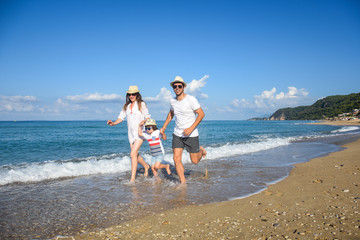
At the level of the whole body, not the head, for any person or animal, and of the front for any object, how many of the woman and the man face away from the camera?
0

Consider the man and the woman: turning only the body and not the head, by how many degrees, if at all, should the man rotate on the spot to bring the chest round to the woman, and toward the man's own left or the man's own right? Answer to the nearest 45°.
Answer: approximately 90° to the man's own right

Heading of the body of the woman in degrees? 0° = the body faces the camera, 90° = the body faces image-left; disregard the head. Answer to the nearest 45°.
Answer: approximately 45°

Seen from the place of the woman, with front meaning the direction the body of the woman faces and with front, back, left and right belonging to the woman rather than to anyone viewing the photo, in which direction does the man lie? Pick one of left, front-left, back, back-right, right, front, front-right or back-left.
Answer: left

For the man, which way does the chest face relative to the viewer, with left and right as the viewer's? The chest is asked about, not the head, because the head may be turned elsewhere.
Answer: facing the viewer and to the left of the viewer
